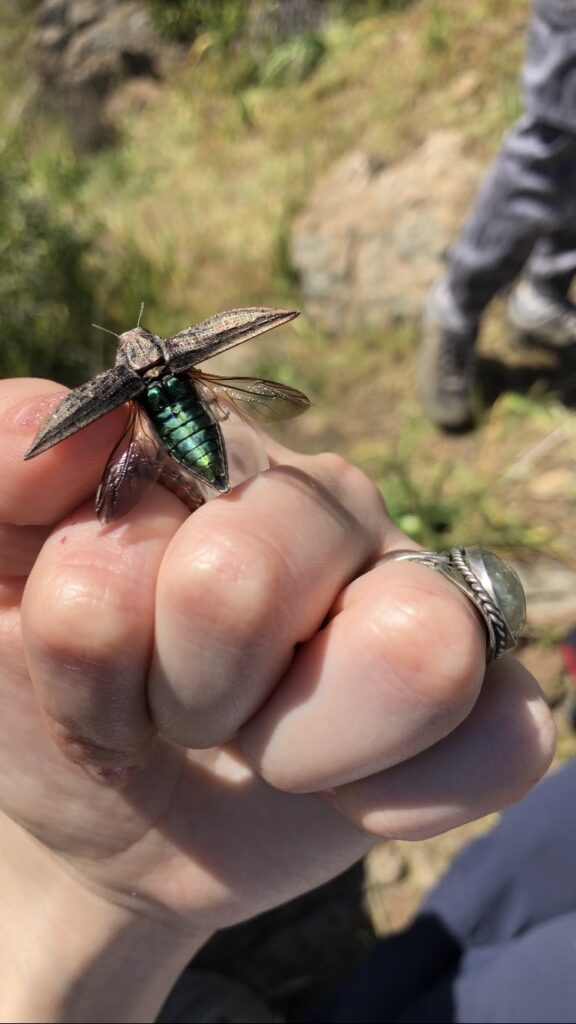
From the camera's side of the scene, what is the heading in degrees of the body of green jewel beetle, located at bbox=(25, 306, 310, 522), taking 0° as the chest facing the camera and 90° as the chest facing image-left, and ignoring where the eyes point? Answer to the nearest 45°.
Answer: approximately 135°

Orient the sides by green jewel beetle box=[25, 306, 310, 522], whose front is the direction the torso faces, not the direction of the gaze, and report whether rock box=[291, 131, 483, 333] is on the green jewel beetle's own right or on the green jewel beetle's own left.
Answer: on the green jewel beetle's own right
